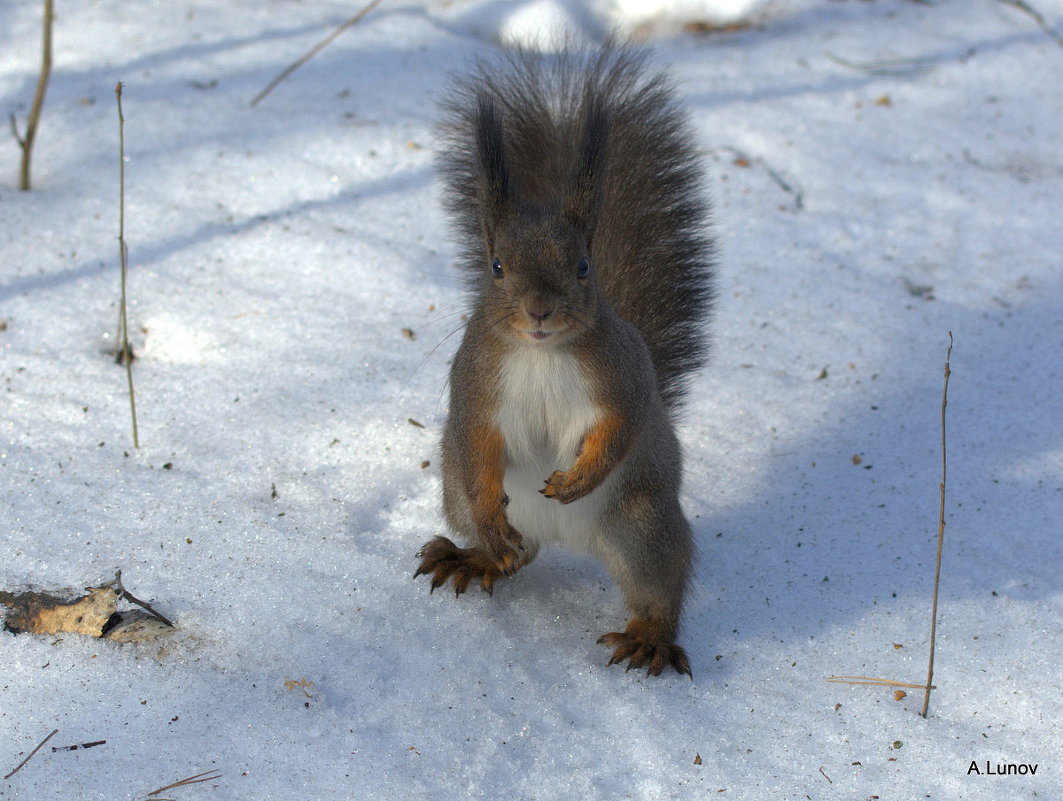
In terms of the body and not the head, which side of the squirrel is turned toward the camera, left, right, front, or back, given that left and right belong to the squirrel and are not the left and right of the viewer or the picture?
front

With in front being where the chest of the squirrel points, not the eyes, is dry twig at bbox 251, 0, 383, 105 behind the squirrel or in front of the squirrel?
behind

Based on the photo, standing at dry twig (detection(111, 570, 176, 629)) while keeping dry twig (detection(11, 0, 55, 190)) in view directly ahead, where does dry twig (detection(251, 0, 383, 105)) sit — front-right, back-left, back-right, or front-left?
front-right

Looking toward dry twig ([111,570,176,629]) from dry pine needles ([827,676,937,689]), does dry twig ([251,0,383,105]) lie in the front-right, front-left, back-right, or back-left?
front-right

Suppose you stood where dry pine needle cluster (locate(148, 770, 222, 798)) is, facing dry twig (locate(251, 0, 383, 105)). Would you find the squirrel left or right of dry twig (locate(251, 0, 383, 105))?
right

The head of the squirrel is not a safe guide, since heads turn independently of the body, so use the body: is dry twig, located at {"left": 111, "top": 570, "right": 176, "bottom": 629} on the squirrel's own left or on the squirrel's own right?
on the squirrel's own right

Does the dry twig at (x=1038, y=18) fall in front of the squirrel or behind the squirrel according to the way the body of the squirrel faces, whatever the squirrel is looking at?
behind

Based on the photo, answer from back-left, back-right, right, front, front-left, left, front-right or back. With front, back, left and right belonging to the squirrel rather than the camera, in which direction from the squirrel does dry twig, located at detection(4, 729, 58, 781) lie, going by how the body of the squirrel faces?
front-right

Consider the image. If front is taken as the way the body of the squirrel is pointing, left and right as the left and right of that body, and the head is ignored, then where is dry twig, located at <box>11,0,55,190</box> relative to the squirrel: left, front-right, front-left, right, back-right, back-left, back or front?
back-right

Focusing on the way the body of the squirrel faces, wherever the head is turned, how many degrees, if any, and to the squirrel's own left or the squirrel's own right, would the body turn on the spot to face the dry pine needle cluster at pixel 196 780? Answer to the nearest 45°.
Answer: approximately 45° to the squirrel's own right
